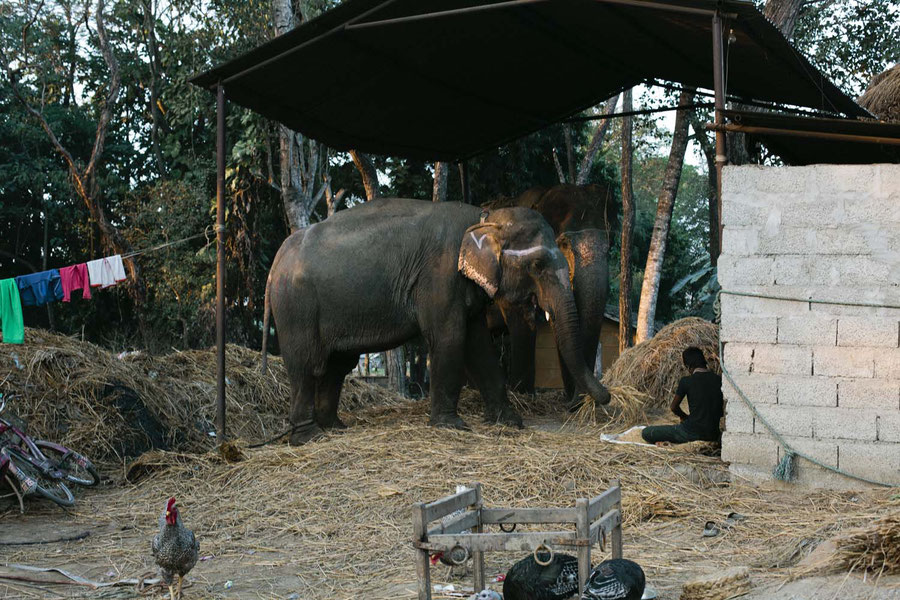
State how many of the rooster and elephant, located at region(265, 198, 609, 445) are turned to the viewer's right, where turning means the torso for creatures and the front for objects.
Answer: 1

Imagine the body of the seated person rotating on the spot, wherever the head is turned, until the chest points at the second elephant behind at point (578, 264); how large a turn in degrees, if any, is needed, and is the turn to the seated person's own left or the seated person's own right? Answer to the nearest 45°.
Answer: approximately 45° to the seated person's own right

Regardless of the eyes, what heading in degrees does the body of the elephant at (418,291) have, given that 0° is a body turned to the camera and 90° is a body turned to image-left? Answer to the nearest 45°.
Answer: approximately 270°

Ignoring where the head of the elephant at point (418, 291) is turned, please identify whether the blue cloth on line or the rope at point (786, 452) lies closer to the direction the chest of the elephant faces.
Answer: the rope

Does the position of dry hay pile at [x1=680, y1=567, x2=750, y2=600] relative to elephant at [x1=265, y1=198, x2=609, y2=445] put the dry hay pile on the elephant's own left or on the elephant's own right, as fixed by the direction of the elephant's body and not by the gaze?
on the elephant's own right

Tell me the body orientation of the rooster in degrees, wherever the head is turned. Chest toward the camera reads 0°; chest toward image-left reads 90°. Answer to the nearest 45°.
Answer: approximately 0°

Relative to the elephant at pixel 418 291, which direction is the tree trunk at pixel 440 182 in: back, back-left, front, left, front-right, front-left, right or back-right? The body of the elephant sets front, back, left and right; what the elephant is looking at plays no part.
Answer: left

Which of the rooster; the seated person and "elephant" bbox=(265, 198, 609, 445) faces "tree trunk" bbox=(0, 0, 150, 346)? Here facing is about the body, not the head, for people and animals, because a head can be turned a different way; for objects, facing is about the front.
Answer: the seated person

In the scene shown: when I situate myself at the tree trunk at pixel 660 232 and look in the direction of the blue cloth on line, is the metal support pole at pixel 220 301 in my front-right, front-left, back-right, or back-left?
front-left

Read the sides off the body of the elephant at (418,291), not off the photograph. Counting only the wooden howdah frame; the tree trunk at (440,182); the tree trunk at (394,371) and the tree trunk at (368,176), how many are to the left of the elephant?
3
